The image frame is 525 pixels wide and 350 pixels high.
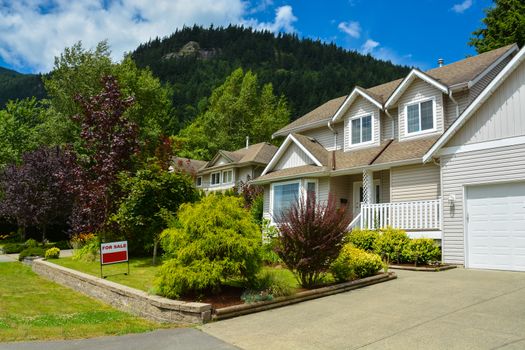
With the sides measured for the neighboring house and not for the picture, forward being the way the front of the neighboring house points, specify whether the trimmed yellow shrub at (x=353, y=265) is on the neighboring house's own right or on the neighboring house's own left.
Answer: on the neighboring house's own left

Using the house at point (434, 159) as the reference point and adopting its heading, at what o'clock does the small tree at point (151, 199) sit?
The small tree is roughly at 1 o'clock from the house.

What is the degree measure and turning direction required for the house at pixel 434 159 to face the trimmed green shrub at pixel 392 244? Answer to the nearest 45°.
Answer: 0° — it already faces it

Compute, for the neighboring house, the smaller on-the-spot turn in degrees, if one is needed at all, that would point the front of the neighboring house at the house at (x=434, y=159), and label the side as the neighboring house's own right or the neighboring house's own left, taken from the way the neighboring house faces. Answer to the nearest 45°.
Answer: approximately 45° to the neighboring house's own left

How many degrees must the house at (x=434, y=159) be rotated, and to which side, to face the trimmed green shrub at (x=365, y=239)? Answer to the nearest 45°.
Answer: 0° — it already faces it

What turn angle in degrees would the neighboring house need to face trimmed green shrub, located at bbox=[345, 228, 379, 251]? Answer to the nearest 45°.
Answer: approximately 45° to its left

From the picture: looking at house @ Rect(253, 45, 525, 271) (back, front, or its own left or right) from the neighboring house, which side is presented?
right

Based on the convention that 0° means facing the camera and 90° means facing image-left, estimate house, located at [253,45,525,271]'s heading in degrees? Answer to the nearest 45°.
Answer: approximately 45°
